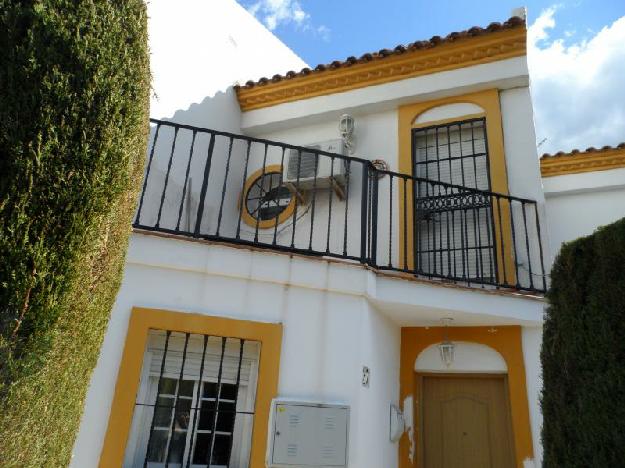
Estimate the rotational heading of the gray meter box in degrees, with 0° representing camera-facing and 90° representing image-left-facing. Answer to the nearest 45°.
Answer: approximately 0°

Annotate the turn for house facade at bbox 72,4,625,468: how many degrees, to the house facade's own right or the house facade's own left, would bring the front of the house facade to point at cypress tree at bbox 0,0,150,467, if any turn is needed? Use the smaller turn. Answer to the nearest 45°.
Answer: approximately 45° to the house facade's own right

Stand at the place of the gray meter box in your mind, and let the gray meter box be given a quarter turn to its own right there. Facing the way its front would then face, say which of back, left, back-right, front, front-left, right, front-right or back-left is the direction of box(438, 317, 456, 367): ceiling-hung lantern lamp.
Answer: back-right

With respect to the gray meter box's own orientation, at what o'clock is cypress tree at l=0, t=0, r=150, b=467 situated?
The cypress tree is roughly at 1 o'clock from the gray meter box.

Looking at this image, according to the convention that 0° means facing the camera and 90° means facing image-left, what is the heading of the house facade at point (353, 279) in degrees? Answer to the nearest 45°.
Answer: approximately 0°

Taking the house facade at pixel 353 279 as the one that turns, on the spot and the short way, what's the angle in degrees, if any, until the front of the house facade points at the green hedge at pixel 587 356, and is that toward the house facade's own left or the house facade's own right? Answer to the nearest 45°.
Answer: approximately 45° to the house facade's own left

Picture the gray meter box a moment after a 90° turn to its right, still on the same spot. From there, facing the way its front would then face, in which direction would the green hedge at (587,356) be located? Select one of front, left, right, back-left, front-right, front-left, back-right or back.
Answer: back-left
